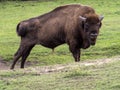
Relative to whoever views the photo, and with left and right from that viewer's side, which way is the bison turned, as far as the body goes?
facing to the right of the viewer
